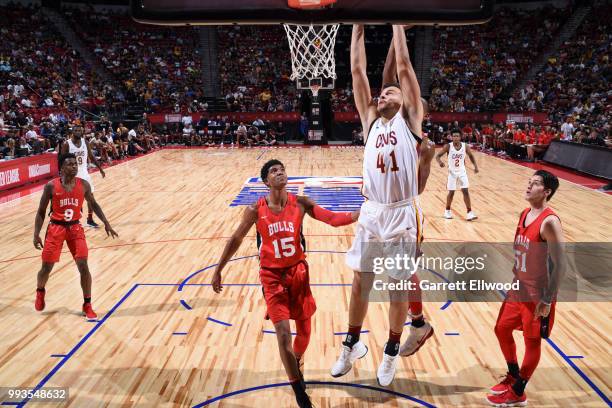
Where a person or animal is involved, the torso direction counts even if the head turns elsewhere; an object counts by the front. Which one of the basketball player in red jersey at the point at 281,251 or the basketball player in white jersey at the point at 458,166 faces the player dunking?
the basketball player in white jersey

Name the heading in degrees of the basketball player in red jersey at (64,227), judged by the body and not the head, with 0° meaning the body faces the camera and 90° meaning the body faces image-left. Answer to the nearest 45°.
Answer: approximately 0°

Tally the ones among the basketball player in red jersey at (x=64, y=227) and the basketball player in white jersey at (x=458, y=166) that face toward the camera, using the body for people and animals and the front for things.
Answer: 2

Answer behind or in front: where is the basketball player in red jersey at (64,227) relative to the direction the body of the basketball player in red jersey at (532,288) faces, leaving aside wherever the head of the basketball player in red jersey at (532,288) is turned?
in front

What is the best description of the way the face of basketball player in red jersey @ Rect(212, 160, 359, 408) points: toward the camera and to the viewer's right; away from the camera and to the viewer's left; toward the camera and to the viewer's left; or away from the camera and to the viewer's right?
toward the camera and to the viewer's right

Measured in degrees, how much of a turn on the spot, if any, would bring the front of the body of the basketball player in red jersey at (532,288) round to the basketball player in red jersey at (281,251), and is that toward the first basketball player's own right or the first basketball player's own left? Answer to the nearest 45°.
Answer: approximately 45° to the first basketball player's own right

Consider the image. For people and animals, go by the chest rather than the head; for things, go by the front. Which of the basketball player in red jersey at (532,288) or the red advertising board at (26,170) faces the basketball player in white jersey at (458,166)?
the red advertising board
